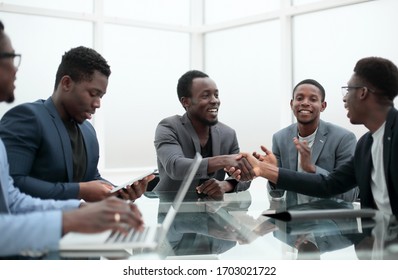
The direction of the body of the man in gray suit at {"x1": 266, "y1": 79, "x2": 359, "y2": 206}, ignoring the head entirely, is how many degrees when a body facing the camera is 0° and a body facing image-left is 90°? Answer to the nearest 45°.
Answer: approximately 0°

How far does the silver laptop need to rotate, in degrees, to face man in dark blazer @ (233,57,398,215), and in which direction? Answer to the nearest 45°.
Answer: approximately 135° to its right

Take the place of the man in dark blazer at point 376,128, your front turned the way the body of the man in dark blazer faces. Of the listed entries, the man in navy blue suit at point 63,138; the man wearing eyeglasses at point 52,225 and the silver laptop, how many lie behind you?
0

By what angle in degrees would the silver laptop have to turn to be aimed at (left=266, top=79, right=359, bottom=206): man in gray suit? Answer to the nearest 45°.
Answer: approximately 135° to its right

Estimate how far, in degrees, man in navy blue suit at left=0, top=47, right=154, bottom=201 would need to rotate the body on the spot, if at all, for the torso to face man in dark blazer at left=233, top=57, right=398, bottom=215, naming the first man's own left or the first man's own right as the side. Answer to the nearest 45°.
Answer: approximately 45° to the first man's own left

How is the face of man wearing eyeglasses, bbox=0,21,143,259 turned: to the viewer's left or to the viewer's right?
to the viewer's right

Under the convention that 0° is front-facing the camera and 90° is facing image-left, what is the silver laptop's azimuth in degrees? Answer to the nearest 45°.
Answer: approximately 90°

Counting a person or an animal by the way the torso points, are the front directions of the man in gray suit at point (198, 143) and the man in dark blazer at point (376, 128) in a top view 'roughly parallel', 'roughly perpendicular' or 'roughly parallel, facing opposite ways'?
roughly perpendicular

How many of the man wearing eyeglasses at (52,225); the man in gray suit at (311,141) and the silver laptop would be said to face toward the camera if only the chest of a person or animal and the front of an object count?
1

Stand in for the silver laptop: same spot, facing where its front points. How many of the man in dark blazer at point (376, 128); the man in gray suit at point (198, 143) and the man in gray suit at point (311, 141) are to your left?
0

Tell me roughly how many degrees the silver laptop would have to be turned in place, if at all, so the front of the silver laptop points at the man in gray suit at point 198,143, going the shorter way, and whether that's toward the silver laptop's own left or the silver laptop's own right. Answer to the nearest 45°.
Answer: approximately 90° to the silver laptop's own right

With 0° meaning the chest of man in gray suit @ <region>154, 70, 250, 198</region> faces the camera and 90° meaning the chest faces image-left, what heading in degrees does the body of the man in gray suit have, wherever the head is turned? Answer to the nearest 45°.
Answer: approximately 315°

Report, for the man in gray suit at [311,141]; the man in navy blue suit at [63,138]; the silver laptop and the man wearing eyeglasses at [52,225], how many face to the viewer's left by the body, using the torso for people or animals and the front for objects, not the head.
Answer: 1

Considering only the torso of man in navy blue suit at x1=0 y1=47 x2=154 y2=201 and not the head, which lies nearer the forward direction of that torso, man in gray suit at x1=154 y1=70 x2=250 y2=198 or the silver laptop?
the silver laptop

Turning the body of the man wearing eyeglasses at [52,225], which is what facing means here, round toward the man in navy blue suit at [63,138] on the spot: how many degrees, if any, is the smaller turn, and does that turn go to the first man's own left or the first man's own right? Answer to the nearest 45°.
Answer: approximately 90° to the first man's own left

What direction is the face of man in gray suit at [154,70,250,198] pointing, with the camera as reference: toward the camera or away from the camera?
toward the camera

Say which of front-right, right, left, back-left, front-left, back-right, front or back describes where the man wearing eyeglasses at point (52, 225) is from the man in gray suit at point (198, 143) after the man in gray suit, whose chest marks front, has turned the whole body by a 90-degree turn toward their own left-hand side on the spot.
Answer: back-right

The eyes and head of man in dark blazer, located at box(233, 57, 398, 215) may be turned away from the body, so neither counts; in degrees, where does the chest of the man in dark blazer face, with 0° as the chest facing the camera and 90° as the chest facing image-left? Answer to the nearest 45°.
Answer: approximately 45°

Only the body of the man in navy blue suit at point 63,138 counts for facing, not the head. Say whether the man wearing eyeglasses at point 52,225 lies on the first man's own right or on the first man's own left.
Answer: on the first man's own right

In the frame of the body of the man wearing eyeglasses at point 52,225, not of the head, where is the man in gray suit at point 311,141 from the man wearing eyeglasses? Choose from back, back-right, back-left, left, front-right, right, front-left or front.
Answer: front-left

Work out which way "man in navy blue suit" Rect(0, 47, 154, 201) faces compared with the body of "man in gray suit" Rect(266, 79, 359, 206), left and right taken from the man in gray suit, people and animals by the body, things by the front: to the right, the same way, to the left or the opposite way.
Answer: to the left

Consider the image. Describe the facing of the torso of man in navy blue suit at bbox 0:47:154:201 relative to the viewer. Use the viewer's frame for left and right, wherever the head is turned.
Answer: facing the viewer and to the right of the viewer

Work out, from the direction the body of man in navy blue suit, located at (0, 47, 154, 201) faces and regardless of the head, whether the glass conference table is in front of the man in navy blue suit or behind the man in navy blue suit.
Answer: in front
